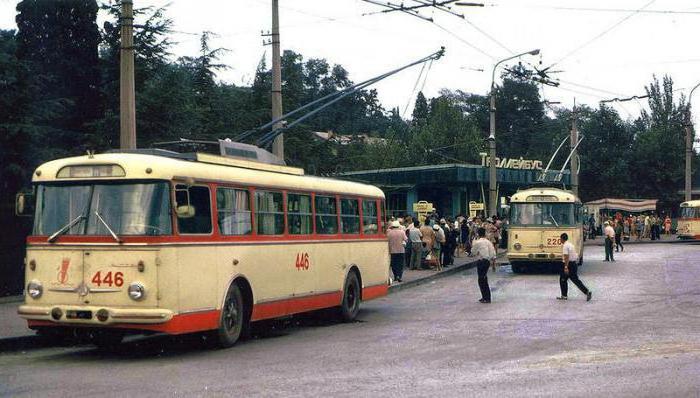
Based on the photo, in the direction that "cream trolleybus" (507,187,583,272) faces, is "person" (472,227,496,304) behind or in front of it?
in front

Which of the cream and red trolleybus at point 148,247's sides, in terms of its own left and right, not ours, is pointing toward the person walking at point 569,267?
back

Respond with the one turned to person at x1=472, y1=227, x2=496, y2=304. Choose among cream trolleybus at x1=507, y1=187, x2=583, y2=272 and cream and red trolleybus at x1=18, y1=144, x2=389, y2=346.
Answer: cream trolleybus at x1=507, y1=187, x2=583, y2=272

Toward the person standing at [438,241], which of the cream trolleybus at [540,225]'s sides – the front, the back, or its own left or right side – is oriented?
front

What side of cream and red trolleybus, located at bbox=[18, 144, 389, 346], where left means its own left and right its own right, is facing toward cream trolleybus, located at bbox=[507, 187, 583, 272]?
back

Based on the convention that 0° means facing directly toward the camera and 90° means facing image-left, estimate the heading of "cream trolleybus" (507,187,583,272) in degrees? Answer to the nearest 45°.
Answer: approximately 0°

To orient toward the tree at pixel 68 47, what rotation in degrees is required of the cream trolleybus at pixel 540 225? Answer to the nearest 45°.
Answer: approximately 90° to its right

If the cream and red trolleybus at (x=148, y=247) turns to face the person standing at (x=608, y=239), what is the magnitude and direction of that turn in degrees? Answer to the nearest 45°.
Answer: approximately 180°

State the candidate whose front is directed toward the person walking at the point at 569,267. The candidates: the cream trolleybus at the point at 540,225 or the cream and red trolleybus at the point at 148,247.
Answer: the cream trolleybus at the point at 540,225

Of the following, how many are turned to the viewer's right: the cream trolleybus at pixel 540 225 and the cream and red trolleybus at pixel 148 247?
0

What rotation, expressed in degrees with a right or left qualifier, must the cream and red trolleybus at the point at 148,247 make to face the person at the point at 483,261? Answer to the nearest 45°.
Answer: approximately 180°

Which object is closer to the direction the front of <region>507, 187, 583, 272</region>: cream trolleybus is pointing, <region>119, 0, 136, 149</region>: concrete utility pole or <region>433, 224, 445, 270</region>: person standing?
the concrete utility pole
